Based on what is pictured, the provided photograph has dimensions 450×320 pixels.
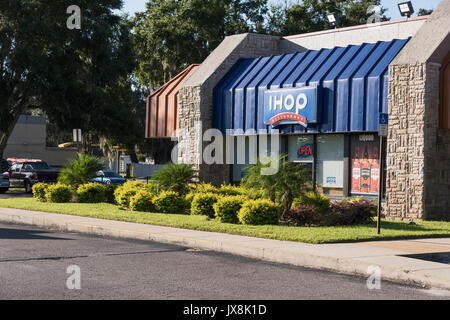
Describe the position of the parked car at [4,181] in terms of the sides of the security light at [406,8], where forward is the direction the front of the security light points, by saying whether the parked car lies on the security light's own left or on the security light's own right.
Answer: on the security light's own right

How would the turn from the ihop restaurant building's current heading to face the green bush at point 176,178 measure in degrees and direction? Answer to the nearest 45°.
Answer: approximately 45° to its right

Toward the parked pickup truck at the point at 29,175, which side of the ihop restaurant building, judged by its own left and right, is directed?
right

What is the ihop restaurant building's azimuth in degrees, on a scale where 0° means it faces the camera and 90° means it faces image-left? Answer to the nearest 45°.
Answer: approximately 45°

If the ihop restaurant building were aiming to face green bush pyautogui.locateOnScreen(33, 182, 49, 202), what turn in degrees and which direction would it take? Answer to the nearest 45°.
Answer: approximately 45° to its right

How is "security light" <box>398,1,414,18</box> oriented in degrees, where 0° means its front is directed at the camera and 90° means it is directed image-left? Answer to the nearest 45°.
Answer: approximately 45°

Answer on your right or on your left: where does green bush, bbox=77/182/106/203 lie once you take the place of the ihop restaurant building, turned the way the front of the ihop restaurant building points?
on your right

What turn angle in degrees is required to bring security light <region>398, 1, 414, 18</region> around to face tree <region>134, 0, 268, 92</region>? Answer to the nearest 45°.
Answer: approximately 90° to its right
